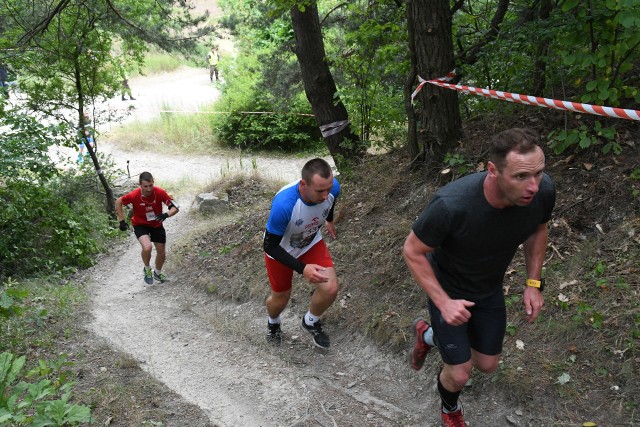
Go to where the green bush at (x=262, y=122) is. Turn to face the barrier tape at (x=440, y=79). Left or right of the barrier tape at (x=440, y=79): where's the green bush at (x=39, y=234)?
right

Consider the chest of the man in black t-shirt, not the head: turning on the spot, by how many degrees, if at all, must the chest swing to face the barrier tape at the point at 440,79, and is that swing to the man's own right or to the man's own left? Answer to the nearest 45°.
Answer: approximately 135° to the man's own left

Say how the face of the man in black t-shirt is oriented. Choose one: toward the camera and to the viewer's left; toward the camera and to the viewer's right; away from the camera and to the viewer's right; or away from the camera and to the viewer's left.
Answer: toward the camera and to the viewer's right

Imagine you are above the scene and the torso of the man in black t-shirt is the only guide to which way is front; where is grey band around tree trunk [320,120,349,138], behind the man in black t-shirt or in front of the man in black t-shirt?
behind

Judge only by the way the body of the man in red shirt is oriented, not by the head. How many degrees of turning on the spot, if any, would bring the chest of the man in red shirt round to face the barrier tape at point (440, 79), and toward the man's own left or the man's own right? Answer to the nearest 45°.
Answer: approximately 45° to the man's own left

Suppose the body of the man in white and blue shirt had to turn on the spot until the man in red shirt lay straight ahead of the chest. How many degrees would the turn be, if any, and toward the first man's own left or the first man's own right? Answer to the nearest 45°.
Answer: approximately 180°

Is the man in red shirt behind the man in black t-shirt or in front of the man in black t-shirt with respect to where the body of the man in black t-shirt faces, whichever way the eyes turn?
behind

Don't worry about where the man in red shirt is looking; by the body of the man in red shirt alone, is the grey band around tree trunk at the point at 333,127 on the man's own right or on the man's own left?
on the man's own left

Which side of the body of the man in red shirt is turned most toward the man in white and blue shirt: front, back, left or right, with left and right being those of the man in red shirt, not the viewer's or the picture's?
front

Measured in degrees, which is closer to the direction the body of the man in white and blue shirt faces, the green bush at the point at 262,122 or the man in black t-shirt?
the man in black t-shirt

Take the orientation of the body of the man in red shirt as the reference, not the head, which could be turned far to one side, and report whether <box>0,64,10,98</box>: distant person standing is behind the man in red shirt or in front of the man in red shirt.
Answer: behind

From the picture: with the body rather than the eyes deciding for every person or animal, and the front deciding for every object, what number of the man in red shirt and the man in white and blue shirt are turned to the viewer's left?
0
